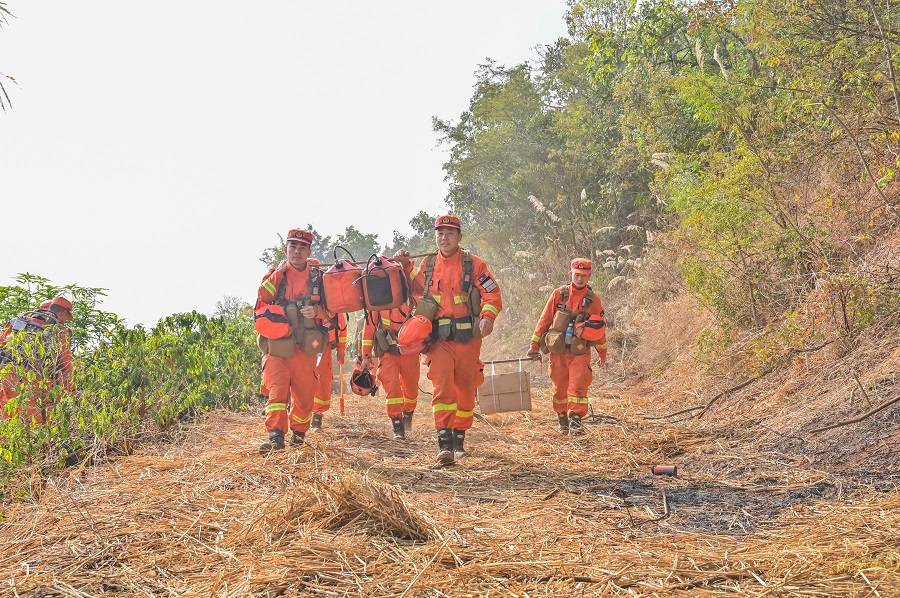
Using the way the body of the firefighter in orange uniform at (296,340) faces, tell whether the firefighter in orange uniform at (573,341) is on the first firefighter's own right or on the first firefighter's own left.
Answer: on the first firefighter's own left

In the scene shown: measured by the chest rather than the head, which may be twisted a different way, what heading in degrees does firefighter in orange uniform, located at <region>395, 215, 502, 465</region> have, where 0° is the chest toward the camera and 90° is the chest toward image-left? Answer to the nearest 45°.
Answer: approximately 0°

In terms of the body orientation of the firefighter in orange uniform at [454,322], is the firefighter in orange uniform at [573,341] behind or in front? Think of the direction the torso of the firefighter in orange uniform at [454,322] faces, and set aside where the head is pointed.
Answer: behind

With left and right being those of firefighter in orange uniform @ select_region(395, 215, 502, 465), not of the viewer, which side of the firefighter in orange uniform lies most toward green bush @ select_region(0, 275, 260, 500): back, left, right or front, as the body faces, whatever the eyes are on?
right

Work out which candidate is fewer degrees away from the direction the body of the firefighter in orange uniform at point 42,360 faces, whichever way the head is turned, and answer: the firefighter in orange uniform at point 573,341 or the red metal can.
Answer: the firefighter in orange uniform

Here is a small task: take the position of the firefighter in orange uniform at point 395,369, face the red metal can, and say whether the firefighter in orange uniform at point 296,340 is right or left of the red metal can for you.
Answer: right
